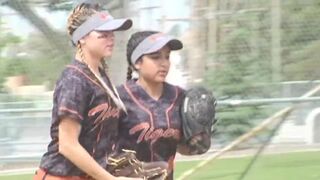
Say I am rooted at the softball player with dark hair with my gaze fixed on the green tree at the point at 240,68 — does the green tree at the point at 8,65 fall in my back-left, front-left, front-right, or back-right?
front-left

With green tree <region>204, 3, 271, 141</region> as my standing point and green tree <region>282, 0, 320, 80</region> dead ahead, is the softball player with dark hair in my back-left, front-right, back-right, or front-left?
back-right

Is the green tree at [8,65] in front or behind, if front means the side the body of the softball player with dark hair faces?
behind
